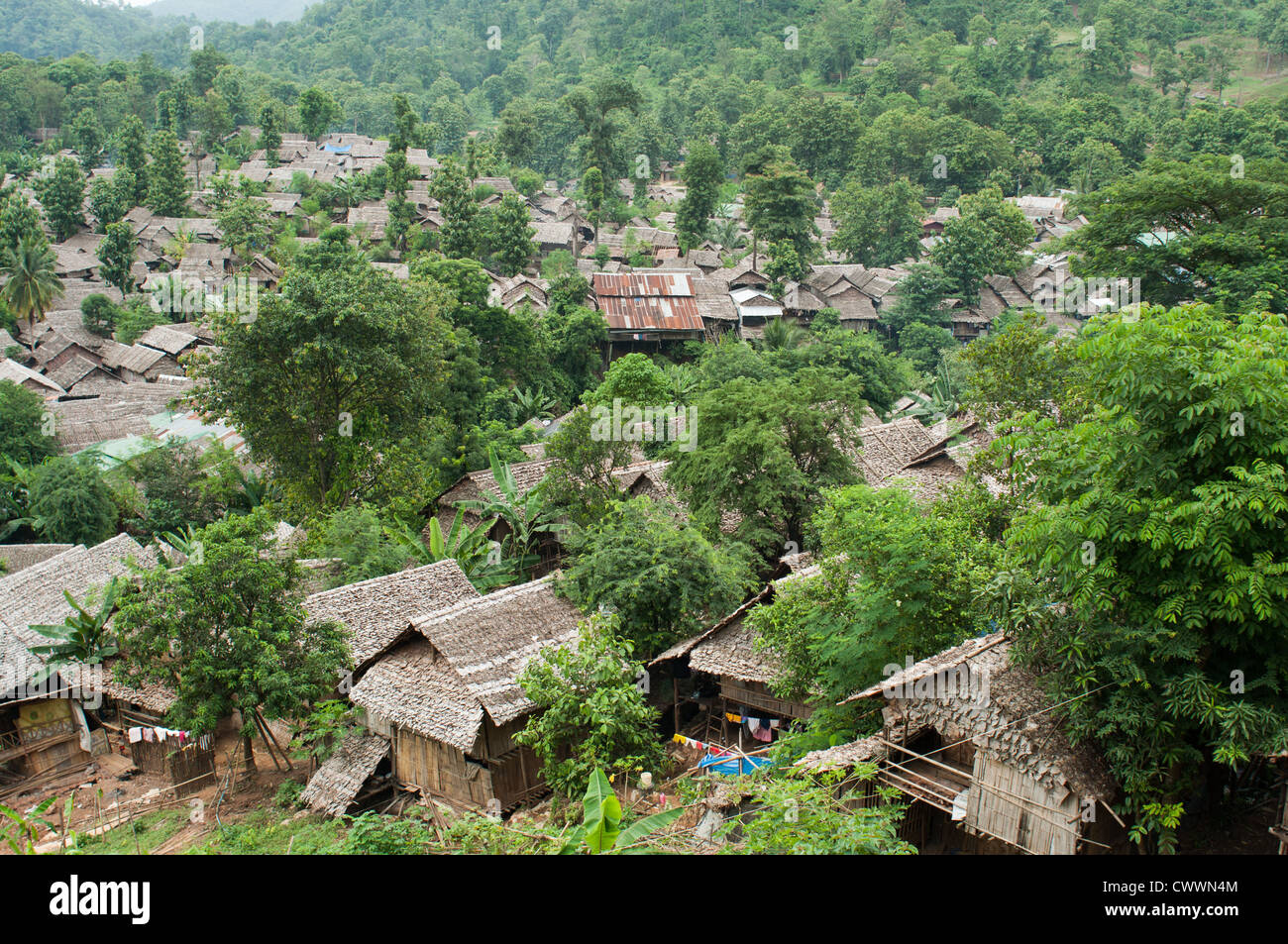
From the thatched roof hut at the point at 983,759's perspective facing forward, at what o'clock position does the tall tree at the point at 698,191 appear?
The tall tree is roughly at 4 o'clock from the thatched roof hut.

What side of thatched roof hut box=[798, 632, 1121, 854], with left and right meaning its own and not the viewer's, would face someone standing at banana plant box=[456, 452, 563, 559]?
right

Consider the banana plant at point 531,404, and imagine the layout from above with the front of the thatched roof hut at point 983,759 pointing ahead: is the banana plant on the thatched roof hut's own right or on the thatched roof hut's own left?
on the thatched roof hut's own right

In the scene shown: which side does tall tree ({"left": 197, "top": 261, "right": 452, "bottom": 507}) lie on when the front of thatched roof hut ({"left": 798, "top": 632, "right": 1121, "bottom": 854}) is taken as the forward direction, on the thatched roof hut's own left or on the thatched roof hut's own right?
on the thatched roof hut's own right

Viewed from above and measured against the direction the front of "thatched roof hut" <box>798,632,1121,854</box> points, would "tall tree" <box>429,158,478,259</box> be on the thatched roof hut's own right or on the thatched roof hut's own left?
on the thatched roof hut's own right

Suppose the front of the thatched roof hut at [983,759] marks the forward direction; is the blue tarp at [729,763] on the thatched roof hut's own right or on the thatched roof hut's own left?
on the thatched roof hut's own right

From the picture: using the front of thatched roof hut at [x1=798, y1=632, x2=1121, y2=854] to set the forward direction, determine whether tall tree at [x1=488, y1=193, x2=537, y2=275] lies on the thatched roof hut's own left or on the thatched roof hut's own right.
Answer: on the thatched roof hut's own right

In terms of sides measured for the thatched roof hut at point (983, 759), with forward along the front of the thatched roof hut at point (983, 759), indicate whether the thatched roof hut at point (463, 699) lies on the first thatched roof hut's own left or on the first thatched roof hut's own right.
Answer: on the first thatched roof hut's own right

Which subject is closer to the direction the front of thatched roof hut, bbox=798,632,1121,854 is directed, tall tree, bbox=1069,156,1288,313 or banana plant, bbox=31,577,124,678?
the banana plant

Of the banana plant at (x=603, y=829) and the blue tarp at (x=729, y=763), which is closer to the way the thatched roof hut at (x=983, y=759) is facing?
the banana plant

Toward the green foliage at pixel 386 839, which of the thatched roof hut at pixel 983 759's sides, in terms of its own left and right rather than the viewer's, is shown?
front

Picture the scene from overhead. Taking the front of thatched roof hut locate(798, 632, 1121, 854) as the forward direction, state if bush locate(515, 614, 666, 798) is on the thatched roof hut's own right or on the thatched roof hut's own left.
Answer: on the thatched roof hut's own right

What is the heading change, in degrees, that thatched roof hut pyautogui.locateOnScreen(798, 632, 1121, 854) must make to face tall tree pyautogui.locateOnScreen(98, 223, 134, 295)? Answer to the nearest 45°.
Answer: approximately 90° to its right
